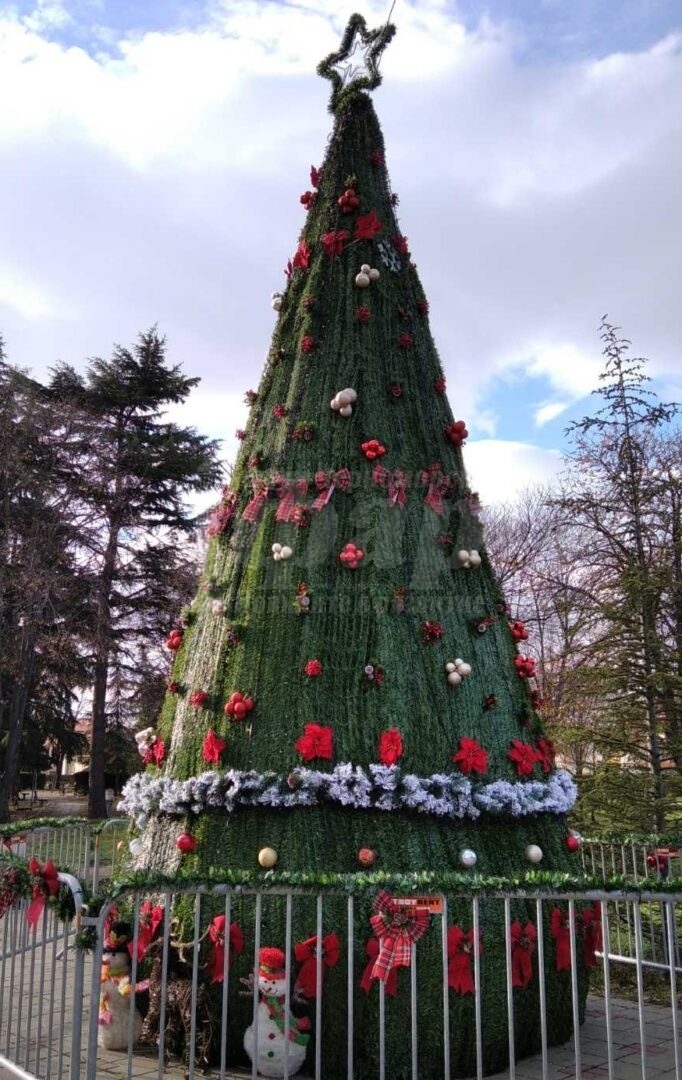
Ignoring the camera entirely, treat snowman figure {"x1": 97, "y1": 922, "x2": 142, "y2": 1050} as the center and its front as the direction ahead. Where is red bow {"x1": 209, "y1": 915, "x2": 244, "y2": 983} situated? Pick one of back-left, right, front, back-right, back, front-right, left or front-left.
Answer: left

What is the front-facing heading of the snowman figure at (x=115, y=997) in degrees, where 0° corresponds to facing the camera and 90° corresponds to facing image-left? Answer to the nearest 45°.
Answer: approximately 45°

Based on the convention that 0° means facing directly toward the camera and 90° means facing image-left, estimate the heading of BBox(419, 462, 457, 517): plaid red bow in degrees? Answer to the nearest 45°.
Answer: approximately 0°
